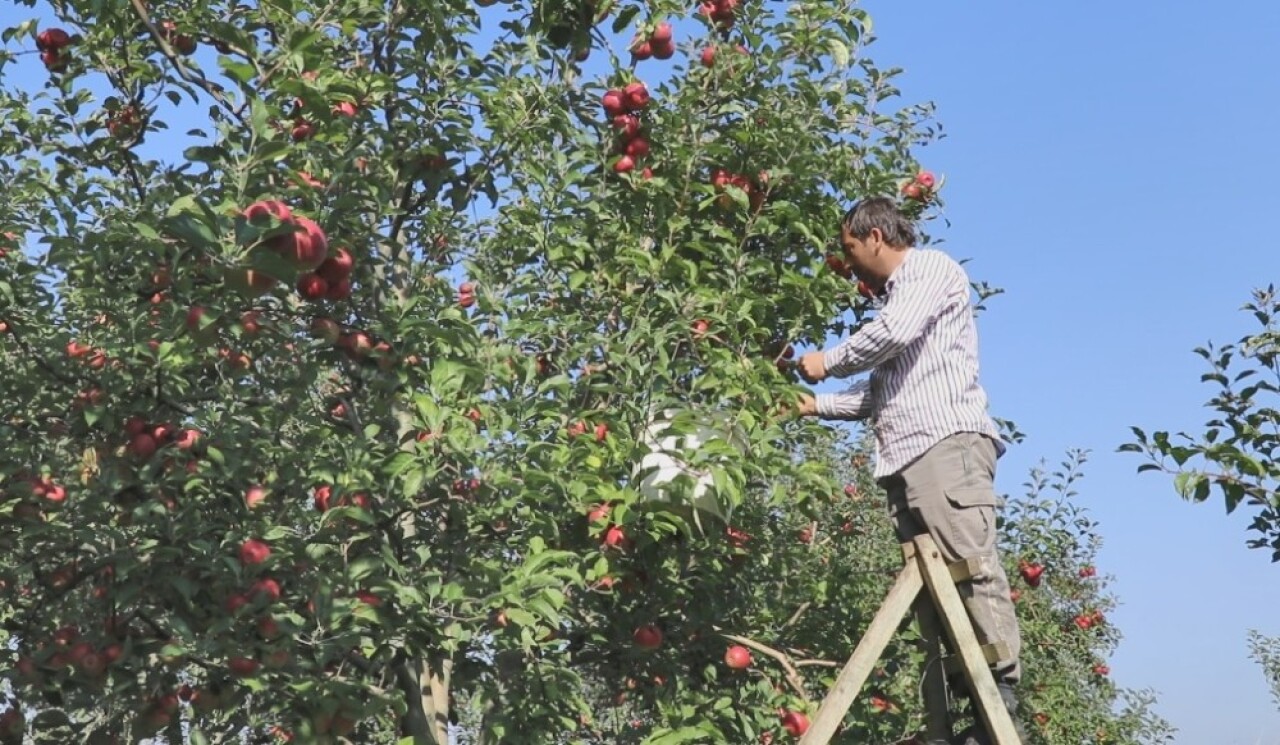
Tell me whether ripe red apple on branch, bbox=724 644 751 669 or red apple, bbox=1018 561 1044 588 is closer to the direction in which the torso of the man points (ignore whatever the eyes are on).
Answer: the ripe red apple on branch

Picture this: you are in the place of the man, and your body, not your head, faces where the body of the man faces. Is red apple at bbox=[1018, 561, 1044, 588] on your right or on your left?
on your right

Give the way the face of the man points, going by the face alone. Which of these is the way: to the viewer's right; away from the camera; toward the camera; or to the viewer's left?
to the viewer's left

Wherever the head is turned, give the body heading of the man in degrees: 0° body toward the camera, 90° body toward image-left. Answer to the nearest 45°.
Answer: approximately 90°

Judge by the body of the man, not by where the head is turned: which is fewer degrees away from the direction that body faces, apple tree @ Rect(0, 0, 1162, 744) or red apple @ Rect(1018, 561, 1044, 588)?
the apple tree

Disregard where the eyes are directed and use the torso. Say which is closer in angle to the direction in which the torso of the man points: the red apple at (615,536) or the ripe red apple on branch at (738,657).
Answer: the red apple

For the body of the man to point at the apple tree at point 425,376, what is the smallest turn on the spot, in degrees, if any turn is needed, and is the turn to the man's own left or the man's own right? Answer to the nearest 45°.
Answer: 0° — they already face it

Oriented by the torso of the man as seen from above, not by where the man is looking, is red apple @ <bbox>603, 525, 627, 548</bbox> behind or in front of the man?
in front
